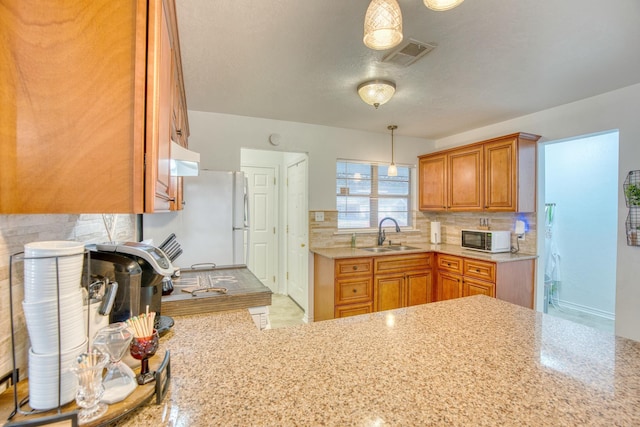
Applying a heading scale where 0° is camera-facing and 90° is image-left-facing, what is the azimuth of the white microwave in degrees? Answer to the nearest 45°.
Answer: approximately 45°

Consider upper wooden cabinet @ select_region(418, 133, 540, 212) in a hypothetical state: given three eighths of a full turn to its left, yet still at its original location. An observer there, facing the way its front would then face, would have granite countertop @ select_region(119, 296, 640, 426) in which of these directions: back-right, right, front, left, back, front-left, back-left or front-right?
right

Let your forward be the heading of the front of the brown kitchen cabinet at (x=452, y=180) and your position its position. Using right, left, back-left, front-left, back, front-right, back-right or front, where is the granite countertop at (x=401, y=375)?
front-left

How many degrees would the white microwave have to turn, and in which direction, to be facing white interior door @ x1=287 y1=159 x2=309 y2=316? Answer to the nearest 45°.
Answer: approximately 45° to its right

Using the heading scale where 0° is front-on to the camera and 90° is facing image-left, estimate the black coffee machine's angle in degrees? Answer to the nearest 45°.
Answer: approximately 315°
